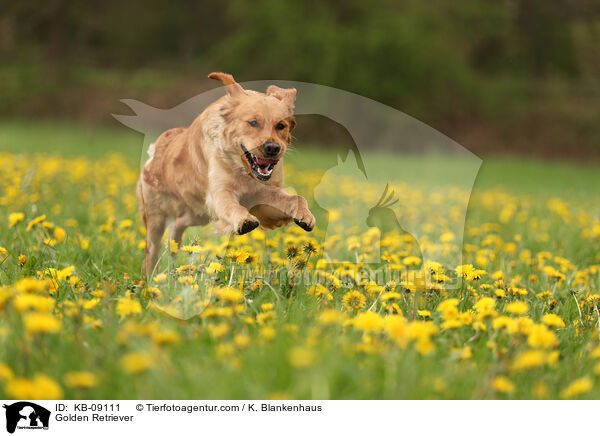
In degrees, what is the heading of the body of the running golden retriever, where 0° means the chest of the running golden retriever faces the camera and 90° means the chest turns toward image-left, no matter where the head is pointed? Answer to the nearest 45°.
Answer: approximately 315°
